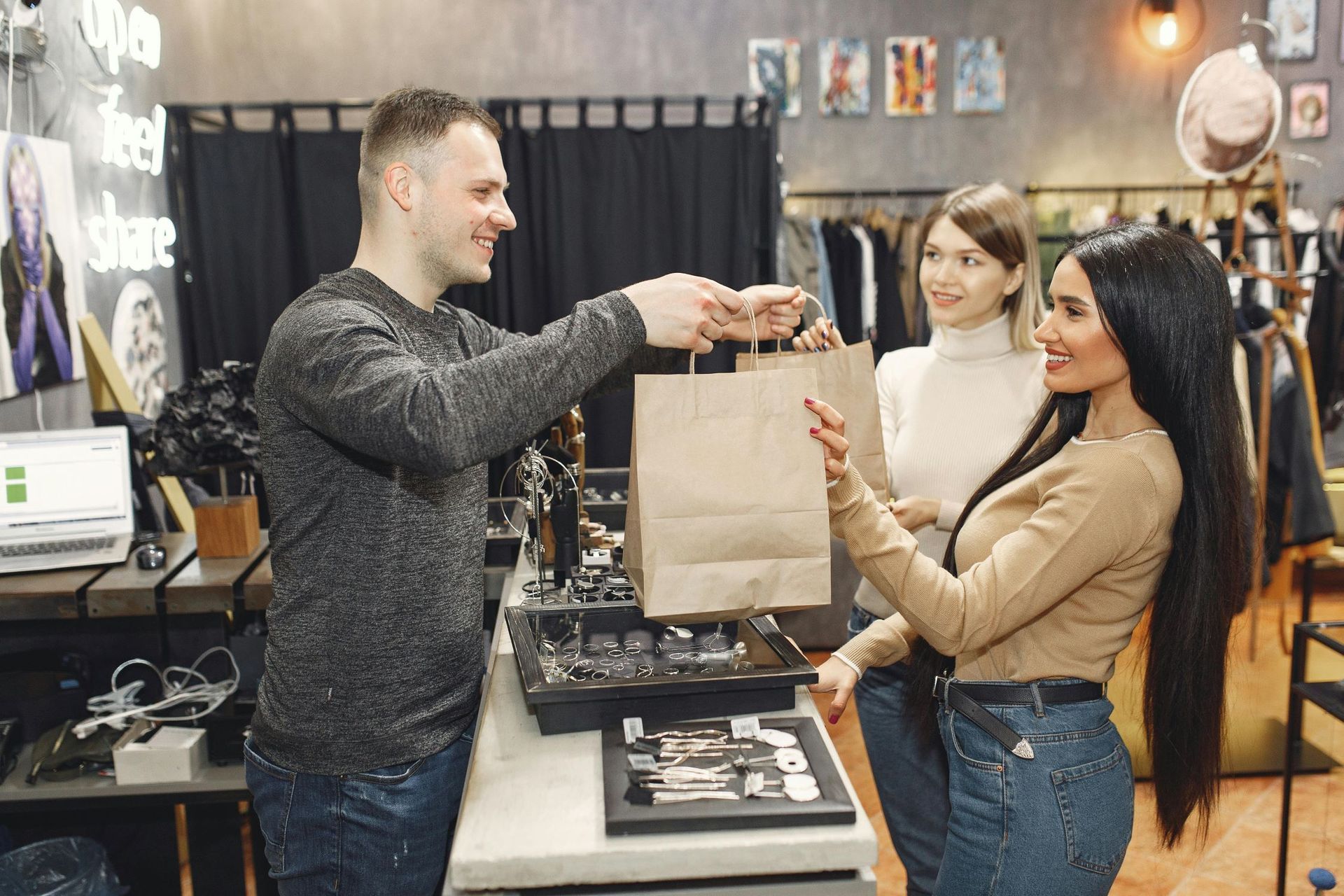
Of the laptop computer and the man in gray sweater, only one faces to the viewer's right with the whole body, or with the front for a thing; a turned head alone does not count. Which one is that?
the man in gray sweater

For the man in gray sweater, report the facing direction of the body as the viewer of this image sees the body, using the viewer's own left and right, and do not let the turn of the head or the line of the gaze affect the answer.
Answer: facing to the right of the viewer

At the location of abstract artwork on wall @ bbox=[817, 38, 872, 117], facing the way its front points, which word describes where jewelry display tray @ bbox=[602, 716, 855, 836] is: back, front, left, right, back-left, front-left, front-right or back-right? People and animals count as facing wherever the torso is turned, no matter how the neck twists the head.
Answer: front

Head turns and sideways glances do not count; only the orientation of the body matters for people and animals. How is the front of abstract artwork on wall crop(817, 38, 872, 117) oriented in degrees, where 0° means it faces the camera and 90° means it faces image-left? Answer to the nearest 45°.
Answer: approximately 0°

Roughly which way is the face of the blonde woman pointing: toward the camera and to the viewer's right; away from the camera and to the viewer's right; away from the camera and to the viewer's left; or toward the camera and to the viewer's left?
toward the camera and to the viewer's left

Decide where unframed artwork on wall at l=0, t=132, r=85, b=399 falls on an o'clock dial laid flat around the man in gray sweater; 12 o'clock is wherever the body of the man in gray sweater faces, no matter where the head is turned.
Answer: The unframed artwork on wall is roughly at 8 o'clock from the man in gray sweater.

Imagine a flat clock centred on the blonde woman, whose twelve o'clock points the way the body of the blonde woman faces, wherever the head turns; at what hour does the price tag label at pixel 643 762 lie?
The price tag label is roughly at 11 o'clock from the blonde woman.

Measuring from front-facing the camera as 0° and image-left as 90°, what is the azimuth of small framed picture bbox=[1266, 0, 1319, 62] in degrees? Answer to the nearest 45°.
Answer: approximately 0°

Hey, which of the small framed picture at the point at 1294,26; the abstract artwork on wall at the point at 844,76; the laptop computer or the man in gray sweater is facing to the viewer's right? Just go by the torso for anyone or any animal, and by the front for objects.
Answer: the man in gray sweater

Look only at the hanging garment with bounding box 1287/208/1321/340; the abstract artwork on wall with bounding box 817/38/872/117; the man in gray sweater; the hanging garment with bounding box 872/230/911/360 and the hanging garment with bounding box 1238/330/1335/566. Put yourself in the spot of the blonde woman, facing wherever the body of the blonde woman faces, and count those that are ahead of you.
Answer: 1

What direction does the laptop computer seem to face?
toward the camera

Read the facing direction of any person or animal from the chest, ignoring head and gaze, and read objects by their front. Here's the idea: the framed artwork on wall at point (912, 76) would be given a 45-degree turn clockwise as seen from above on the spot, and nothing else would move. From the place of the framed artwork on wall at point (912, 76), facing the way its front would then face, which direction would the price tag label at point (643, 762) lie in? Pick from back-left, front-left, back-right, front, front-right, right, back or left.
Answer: front-left

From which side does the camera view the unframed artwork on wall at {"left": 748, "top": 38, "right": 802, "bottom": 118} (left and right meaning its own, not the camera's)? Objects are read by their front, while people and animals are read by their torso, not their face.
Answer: front

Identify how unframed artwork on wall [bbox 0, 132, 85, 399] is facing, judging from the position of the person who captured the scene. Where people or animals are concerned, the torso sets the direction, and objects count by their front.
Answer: facing the viewer and to the right of the viewer

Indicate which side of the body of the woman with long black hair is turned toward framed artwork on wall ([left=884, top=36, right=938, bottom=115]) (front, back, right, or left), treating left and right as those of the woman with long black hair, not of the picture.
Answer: right

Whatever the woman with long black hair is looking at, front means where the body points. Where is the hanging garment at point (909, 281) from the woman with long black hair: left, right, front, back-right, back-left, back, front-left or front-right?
right

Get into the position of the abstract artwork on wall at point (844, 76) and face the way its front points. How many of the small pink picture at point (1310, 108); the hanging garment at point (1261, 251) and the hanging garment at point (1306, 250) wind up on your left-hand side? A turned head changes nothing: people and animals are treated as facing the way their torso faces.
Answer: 3
